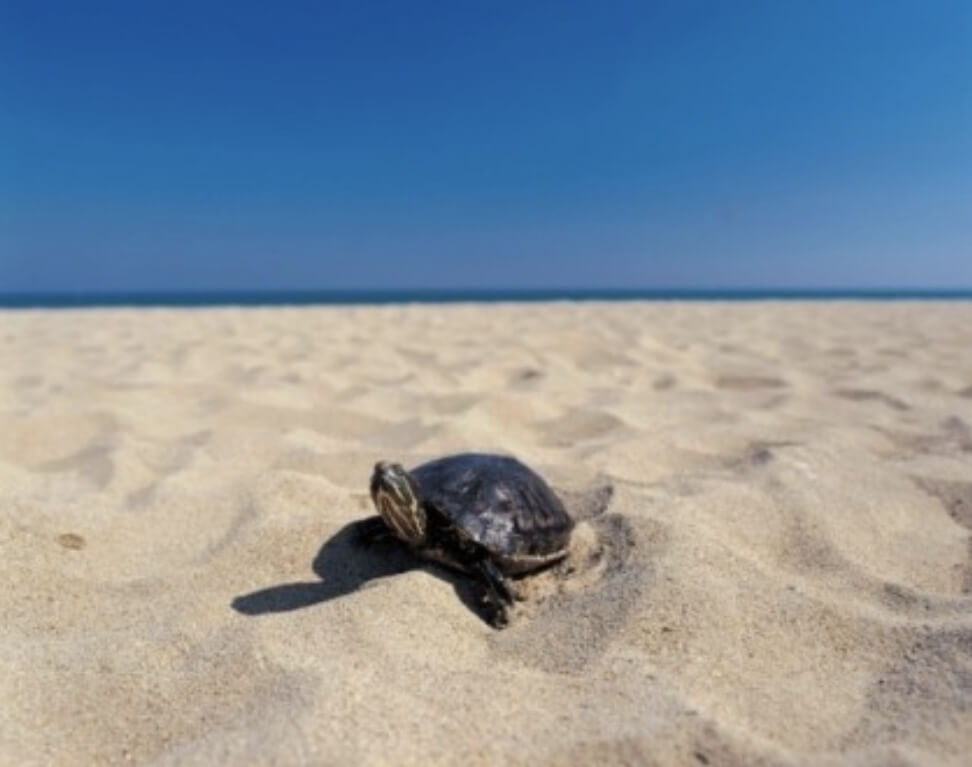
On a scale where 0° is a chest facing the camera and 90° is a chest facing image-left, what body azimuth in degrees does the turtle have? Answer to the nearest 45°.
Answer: approximately 45°
